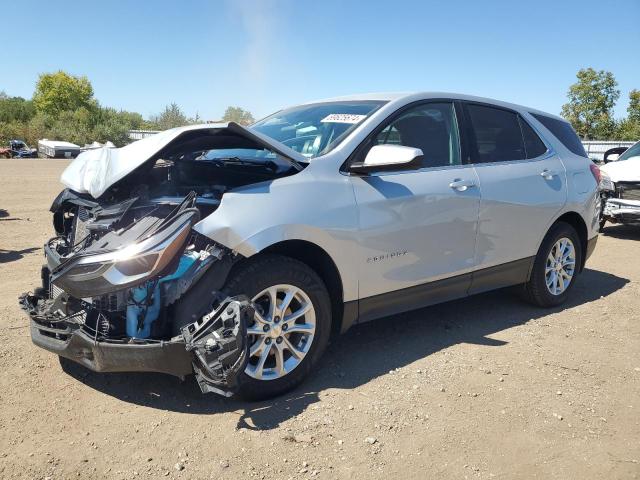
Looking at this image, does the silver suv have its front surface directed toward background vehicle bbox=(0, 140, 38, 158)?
no

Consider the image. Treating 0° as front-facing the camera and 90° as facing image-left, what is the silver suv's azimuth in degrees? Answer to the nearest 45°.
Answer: approximately 45°

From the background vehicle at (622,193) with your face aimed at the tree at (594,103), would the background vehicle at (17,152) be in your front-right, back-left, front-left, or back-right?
front-left

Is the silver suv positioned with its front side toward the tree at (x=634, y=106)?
no

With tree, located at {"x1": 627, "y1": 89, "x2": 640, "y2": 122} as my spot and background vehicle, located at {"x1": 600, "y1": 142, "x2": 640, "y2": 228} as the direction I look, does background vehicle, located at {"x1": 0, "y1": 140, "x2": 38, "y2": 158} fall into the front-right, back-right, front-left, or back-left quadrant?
front-right

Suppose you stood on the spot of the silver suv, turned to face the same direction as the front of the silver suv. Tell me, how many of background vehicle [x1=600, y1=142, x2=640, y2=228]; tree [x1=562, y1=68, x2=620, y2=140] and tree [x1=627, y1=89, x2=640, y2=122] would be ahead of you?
0

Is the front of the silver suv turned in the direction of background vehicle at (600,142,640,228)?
no

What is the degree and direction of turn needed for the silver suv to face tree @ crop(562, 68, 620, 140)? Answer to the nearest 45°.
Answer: approximately 180°
